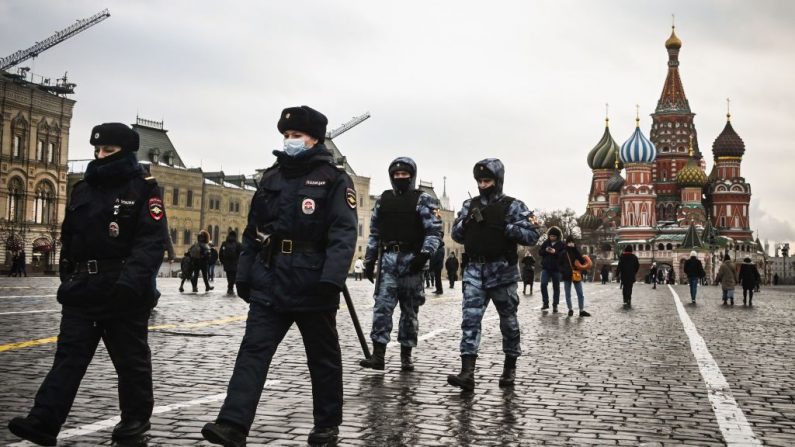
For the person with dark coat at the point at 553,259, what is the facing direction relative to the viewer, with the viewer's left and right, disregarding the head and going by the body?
facing the viewer

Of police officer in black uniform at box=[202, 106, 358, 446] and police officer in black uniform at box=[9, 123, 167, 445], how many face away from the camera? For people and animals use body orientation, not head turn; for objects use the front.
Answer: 0

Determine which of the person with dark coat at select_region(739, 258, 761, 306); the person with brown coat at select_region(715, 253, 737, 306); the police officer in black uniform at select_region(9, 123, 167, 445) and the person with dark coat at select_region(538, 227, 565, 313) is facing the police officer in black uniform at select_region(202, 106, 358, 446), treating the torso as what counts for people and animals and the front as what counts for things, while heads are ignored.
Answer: the person with dark coat at select_region(538, 227, 565, 313)

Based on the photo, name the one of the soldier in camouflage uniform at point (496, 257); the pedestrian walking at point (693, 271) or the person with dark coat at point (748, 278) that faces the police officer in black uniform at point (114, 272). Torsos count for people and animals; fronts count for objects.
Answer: the soldier in camouflage uniform

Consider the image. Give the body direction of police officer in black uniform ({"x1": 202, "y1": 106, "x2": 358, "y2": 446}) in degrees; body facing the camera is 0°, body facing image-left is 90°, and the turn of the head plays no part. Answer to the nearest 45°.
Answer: approximately 45°

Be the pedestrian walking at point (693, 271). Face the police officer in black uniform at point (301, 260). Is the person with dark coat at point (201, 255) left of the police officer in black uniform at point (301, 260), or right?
right

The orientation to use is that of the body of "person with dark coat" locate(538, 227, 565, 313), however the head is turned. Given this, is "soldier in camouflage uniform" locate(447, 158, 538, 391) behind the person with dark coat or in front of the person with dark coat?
in front

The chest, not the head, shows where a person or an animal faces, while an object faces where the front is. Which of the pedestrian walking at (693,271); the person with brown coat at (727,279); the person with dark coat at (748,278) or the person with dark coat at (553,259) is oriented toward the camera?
the person with dark coat at (553,259)

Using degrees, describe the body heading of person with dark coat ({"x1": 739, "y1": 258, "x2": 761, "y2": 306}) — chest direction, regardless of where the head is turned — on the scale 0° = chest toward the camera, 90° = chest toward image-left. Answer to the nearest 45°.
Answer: approximately 180°

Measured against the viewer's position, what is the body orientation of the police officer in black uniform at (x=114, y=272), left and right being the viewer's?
facing the viewer and to the left of the viewer

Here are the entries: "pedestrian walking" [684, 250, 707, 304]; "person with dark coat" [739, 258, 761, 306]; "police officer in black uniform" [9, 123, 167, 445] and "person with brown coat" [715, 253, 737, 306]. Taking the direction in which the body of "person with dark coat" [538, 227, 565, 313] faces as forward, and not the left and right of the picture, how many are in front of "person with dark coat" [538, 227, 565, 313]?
1
